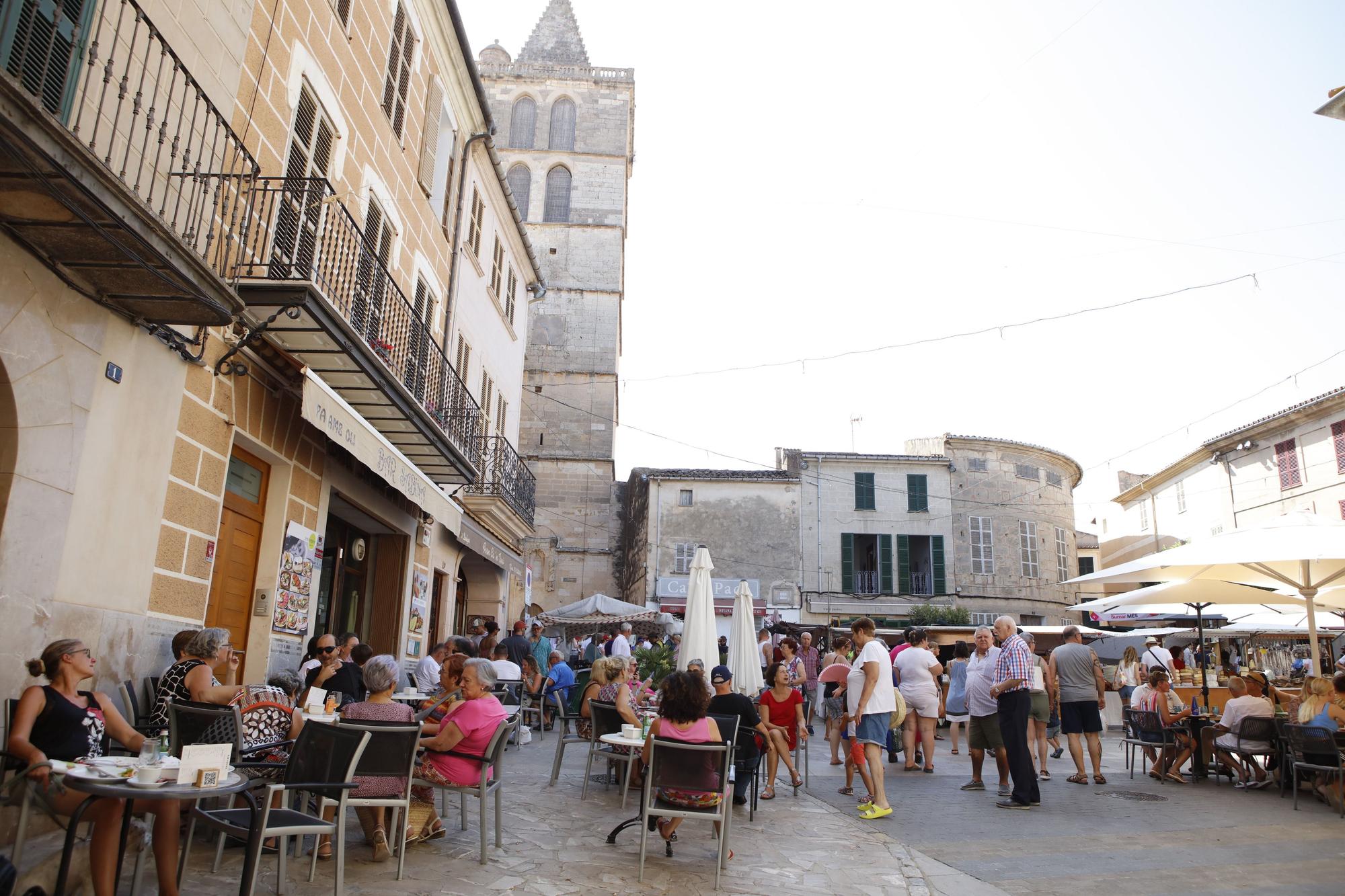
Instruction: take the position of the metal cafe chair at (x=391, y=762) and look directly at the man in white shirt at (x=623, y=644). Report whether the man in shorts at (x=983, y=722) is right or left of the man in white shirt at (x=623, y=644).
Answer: right

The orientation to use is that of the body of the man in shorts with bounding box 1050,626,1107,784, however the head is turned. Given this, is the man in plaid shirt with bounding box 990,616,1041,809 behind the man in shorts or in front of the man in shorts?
behind

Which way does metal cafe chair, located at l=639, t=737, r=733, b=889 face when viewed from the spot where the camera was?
facing away from the viewer

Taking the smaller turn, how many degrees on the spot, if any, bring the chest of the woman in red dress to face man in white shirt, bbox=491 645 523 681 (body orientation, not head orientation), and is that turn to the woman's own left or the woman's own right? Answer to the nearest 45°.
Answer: approximately 135° to the woman's own right

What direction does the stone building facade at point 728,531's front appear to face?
toward the camera

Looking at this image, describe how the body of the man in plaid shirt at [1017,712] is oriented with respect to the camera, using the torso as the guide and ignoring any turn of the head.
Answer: to the viewer's left

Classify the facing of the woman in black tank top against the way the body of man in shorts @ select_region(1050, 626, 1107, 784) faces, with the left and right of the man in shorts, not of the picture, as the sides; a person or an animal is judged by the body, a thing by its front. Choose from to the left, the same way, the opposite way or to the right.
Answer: to the right

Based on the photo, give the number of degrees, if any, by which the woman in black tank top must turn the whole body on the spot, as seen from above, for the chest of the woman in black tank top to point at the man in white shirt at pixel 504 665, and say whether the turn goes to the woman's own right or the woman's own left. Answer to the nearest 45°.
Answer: approximately 90° to the woman's own left

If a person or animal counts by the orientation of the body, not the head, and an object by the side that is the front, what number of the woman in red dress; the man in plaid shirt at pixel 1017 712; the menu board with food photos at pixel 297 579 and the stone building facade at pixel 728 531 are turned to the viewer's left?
1

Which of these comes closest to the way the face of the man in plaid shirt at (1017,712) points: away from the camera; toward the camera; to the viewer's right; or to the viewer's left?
to the viewer's left

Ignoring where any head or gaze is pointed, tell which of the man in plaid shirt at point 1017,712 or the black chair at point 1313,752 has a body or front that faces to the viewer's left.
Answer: the man in plaid shirt

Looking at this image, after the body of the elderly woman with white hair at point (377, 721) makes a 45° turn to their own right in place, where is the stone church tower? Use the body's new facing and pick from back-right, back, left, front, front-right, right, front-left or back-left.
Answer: front-left

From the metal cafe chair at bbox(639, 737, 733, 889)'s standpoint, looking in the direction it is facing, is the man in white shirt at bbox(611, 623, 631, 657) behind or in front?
in front

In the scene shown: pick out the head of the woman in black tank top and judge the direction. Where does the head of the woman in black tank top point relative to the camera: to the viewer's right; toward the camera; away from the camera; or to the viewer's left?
to the viewer's right

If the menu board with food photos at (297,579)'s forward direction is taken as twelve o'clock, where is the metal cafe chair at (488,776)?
The metal cafe chair is roughly at 1 o'clock from the menu board with food photos.

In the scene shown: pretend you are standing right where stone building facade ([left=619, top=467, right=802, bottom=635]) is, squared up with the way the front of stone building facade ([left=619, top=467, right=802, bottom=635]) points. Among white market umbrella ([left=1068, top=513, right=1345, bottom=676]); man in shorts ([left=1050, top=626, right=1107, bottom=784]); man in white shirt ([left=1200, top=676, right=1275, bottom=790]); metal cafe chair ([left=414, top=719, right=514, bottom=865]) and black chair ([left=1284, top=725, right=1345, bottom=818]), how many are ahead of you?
5

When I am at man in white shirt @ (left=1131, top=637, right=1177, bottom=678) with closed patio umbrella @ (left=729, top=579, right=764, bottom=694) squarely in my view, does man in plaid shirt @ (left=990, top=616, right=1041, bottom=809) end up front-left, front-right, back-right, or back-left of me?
front-left

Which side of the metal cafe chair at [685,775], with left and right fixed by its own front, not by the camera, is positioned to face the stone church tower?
front

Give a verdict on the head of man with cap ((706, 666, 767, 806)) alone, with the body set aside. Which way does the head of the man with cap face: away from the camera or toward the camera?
away from the camera

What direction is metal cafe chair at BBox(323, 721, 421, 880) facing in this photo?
away from the camera

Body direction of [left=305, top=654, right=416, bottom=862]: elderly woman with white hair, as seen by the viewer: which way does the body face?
away from the camera
